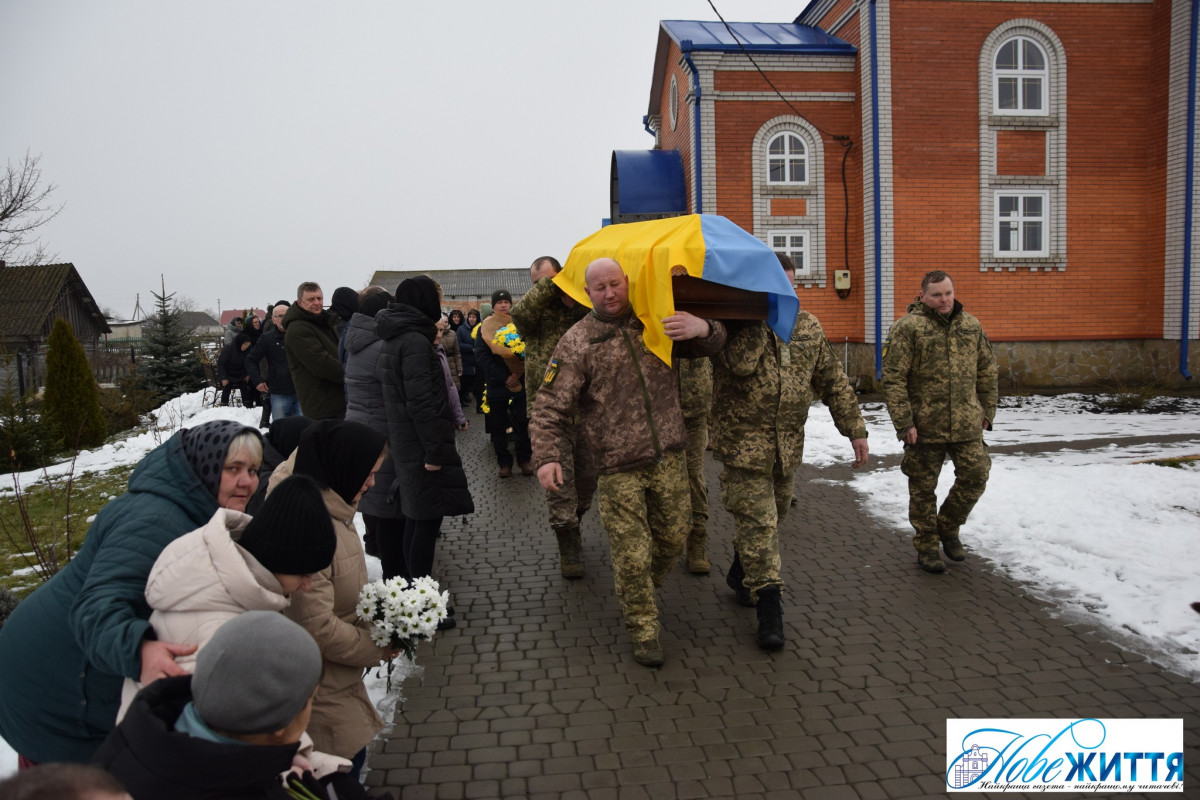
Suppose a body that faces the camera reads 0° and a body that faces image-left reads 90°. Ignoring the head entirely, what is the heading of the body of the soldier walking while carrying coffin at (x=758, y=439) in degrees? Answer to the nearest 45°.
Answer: approximately 0°

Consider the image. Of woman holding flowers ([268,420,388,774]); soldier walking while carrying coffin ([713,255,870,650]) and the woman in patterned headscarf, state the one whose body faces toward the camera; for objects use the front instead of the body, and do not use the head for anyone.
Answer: the soldier walking while carrying coffin

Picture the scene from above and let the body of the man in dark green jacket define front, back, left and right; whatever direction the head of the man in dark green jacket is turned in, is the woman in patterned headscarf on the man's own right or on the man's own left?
on the man's own right

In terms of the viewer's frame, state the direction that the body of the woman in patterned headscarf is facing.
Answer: to the viewer's right

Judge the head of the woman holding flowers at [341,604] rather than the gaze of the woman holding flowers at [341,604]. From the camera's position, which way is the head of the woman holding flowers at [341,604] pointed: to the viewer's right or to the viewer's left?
to the viewer's right

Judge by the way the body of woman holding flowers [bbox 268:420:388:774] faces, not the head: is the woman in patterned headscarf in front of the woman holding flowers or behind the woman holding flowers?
behind

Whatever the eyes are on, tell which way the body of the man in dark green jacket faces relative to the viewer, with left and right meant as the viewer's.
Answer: facing the viewer and to the right of the viewer

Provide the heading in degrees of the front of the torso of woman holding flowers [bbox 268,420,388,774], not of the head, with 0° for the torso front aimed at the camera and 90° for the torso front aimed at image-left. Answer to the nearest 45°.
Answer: approximately 270°
